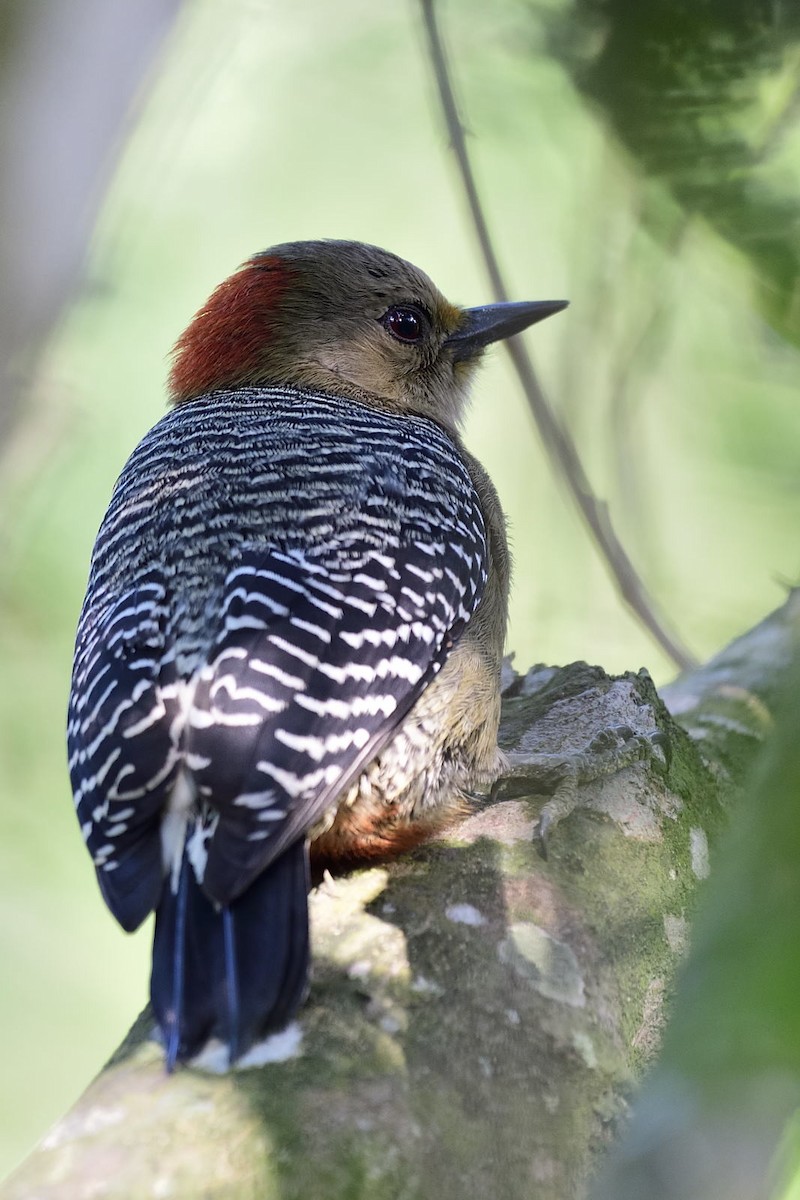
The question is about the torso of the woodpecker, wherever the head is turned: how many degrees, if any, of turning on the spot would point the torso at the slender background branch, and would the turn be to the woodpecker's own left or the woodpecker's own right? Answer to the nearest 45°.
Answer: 0° — it already faces it

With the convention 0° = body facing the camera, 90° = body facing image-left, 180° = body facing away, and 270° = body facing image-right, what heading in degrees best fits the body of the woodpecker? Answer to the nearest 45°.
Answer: approximately 225°
